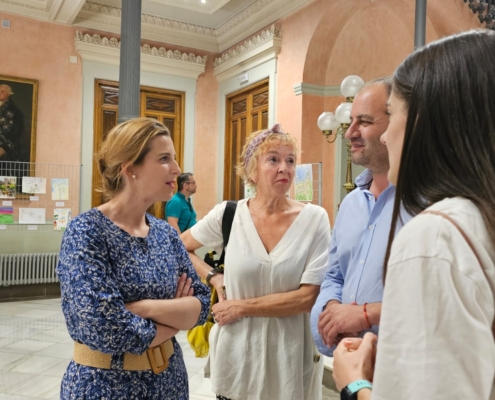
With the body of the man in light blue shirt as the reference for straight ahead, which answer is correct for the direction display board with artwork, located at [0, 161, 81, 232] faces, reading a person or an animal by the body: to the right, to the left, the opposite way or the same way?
to the left

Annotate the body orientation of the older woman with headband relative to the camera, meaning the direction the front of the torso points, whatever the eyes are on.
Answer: toward the camera

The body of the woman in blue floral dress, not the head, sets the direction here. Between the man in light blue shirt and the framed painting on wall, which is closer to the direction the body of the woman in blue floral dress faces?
the man in light blue shirt

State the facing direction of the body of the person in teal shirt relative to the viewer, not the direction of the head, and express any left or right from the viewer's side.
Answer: facing to the right of the viewer

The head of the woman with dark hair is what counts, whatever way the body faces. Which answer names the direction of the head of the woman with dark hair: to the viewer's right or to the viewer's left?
to the viewer's left

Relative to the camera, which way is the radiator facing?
toward the camera

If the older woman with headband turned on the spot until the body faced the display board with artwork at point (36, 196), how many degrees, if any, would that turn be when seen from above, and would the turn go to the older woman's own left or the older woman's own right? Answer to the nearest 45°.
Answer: approximately 135° to the older woman's own right

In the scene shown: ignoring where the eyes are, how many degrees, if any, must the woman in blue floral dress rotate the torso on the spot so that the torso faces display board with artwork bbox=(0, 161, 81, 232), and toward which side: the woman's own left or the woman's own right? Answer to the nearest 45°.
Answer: approximately 135° to the woman's own left

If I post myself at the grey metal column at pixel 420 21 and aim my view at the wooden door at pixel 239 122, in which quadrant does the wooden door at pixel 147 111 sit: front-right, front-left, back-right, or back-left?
front-left

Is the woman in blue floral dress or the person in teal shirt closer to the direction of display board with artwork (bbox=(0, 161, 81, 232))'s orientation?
the woman in blue floral dress

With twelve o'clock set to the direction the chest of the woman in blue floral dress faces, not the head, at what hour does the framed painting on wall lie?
The framed painting on wall is roughly at 7 o'clock from the woman in blue floral dress.

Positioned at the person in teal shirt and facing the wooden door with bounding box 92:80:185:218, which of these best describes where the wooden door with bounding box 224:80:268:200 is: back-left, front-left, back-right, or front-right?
front-right

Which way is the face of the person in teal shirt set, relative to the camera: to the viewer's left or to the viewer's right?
to the viewer's right

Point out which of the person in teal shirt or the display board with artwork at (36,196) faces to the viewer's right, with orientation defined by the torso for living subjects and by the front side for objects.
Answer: the person in teal shirt

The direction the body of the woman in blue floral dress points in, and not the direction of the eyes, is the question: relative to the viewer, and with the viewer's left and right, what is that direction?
facing the viewer and to the right of the viewer

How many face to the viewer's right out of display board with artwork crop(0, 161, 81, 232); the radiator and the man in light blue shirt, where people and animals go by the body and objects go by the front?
0
